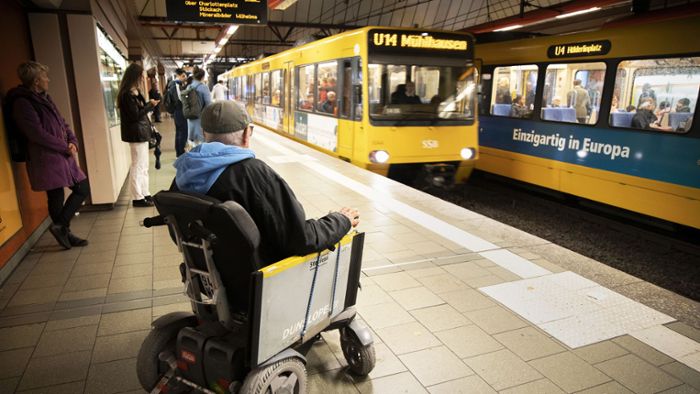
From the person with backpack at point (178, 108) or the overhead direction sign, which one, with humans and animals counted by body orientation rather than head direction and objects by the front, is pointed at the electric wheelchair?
the overhead direction sign

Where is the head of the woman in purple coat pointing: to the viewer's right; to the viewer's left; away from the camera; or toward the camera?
to the viewer's right

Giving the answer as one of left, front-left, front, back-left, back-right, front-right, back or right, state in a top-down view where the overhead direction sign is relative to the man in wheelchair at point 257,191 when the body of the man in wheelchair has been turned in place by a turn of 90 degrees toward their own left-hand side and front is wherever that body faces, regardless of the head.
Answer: front-right

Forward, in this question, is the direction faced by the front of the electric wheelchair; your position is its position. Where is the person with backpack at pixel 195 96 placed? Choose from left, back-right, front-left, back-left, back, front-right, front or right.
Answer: front-left

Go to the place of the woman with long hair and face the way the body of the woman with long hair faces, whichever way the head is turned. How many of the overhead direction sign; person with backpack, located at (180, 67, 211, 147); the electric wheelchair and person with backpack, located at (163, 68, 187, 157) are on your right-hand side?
1

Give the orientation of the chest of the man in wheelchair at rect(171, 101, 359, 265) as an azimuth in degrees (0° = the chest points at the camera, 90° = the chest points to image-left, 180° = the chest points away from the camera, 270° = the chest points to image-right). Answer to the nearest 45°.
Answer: approximately 225°

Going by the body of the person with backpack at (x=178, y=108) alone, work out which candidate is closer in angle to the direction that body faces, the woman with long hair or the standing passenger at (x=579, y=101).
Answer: the standing passenger

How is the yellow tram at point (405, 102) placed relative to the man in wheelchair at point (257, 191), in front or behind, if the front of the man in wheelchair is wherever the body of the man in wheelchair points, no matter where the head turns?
in front

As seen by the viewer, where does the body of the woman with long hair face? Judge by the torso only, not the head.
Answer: to the viewer's right

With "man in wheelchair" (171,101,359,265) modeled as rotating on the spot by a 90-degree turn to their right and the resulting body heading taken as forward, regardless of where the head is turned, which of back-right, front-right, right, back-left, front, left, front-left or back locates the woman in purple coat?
back

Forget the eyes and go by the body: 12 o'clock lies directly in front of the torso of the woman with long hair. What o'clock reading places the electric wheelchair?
The electric wheelchair is roughly at 3 o'clock from the woman with long hair.

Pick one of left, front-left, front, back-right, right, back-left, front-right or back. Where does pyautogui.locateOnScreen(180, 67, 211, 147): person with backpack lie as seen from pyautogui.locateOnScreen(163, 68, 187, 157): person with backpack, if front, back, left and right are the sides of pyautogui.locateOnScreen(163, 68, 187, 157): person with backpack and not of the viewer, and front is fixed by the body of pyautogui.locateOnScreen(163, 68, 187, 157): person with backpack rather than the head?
front

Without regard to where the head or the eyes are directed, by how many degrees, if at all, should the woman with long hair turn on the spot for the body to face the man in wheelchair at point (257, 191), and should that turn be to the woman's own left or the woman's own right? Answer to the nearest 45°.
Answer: approximately 90° to the woman's own right

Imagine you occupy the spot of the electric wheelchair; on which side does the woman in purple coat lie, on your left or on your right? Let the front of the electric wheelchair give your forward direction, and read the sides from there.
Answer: on your left
